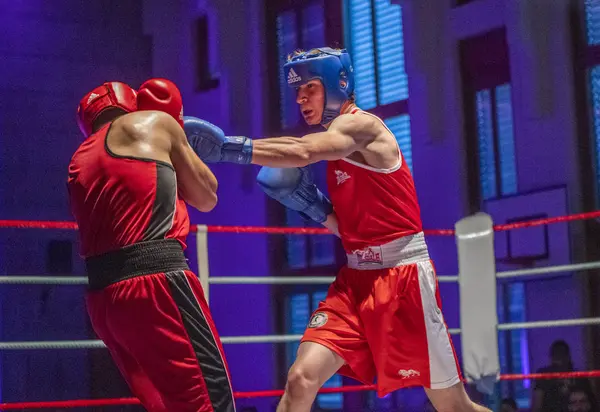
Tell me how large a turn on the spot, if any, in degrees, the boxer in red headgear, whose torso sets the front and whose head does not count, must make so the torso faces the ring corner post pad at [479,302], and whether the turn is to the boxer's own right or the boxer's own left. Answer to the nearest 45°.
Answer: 0° — they already face it

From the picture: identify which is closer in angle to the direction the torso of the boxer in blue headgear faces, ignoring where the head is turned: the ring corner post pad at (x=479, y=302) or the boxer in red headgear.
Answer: the boxer in red headgear

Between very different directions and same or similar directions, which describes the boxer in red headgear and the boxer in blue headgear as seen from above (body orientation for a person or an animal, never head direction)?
very different directions

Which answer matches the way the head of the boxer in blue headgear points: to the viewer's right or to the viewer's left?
to the viewer's left

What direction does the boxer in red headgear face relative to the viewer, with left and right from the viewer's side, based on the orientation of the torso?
facing away from the viewer and to the right of the viewer

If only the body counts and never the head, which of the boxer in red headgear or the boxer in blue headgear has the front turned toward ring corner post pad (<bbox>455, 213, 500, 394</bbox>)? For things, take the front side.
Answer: the boxer in red headgear

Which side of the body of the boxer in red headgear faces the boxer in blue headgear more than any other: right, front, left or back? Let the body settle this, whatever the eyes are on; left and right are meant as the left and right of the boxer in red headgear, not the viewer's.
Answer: front

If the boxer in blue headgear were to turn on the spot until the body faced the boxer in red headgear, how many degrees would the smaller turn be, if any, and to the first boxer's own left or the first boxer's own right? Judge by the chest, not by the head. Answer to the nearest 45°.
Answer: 0° — they already face them

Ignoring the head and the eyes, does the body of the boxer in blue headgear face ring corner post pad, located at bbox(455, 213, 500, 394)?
no

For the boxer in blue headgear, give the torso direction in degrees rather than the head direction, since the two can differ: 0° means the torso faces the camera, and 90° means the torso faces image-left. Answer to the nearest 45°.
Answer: approximately 45°
